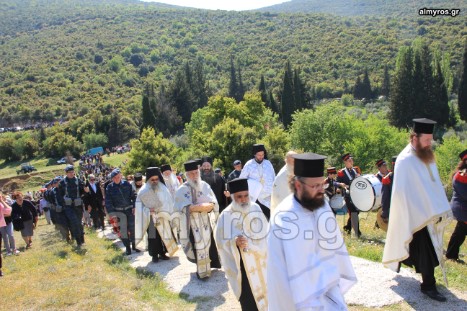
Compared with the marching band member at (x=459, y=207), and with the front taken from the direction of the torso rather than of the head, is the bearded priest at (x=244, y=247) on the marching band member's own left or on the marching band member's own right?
on the marching band member's own right

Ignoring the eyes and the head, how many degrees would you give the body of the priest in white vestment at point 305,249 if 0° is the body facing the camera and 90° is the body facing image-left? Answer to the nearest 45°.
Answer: approximately 315°

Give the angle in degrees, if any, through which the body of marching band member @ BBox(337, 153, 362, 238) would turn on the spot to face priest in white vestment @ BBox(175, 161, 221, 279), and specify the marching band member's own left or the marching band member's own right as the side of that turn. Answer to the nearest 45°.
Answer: approximately 90° to the marching band member's own right

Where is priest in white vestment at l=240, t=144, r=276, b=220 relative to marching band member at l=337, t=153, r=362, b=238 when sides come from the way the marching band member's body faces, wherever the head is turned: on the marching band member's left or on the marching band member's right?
on the marching band member's right

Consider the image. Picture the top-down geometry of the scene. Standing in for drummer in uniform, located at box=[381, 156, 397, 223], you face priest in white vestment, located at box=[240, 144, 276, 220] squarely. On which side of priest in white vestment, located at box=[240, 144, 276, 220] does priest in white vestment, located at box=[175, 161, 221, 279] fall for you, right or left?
left
